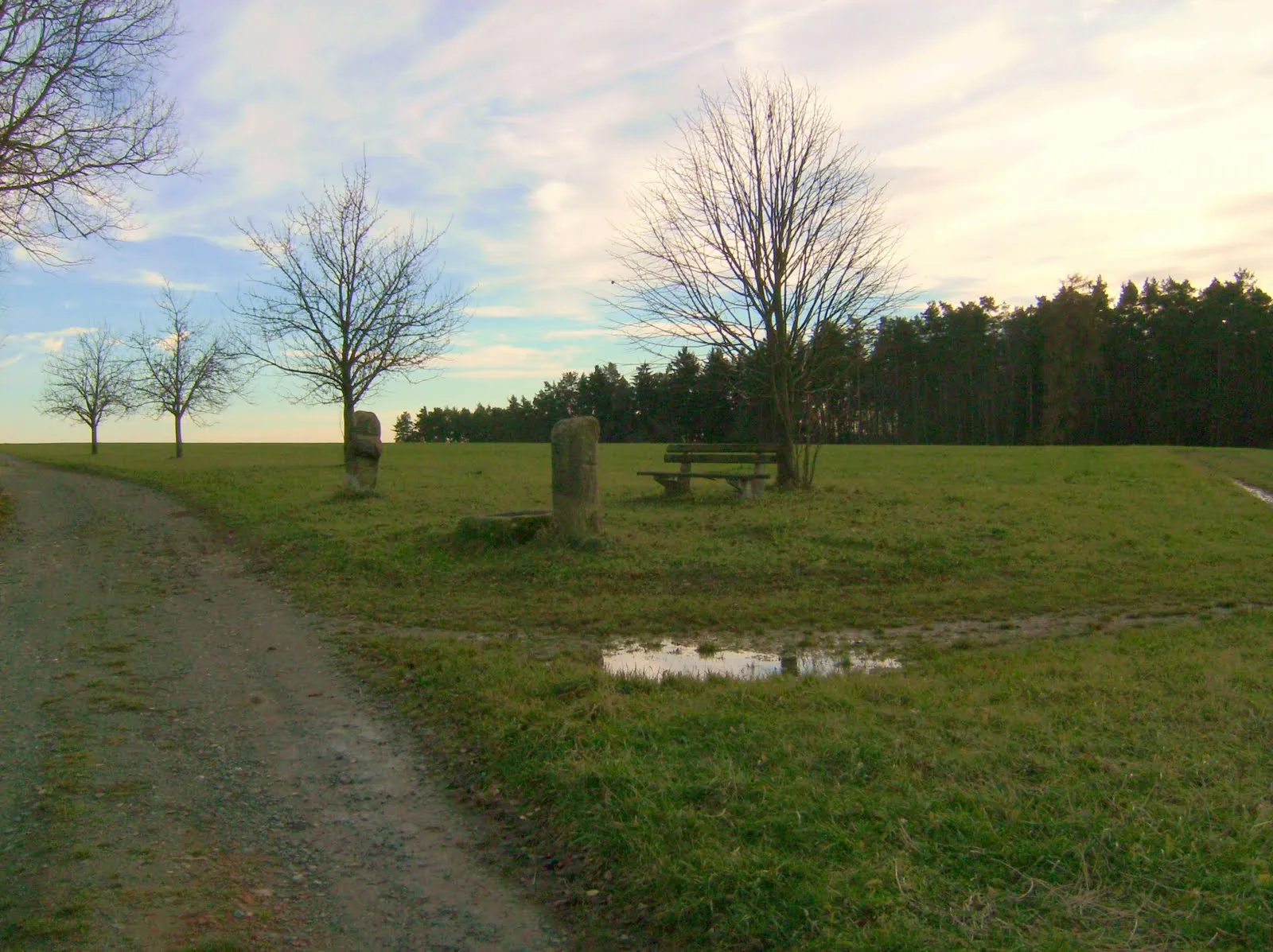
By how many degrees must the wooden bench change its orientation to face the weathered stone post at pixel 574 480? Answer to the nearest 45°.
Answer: approximately 45° to its left

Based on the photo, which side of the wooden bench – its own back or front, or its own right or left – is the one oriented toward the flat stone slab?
front

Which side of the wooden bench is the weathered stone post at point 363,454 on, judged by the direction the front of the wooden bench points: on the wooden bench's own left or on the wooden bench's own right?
on the wooden bench's own right

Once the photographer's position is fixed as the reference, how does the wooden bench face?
facing the viewer and to the left of the viewer

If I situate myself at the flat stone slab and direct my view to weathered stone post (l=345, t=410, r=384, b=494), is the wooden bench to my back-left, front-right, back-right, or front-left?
front-right

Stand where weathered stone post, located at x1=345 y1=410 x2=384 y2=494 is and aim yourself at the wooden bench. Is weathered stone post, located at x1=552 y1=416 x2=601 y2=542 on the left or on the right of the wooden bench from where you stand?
right

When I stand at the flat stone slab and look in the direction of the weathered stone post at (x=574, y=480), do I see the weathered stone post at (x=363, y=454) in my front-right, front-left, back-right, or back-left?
back-left
